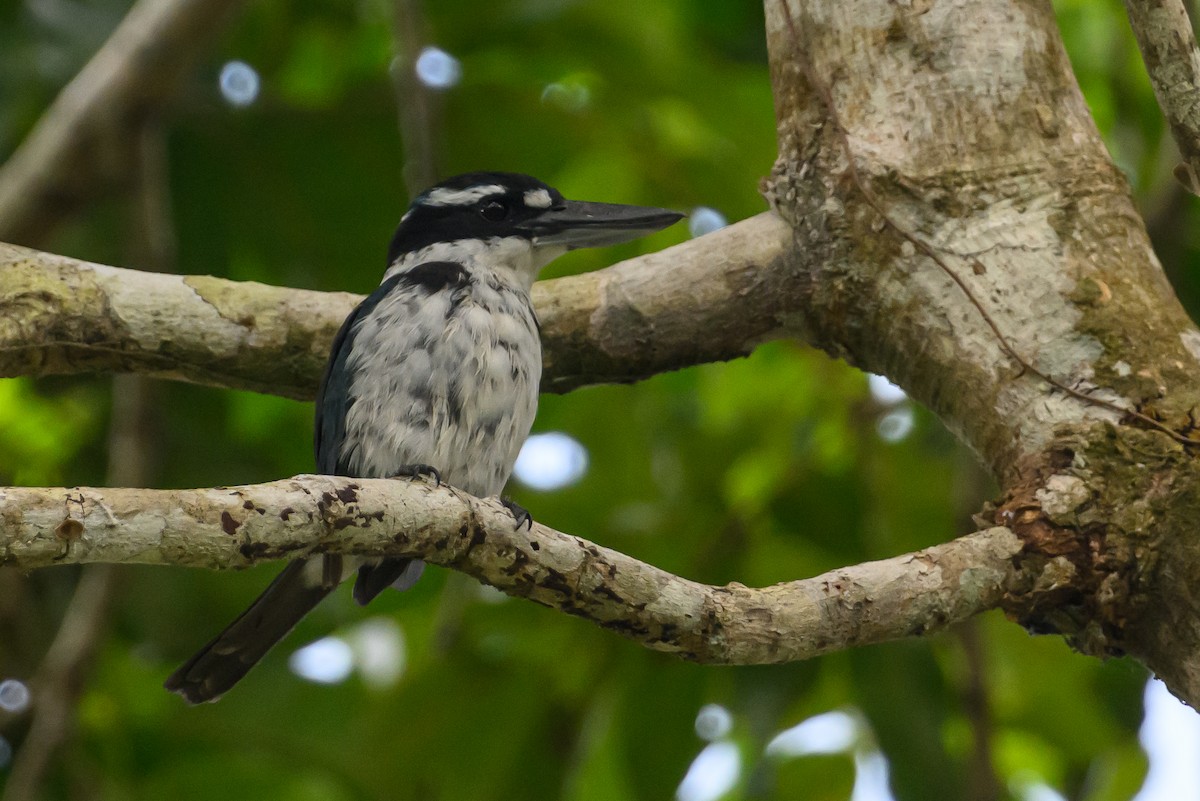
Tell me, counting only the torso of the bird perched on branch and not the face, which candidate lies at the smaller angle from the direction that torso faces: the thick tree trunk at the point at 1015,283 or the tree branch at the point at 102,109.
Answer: the thick tree trunk

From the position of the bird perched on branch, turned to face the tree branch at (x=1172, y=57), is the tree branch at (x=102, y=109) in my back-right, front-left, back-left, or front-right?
back-left

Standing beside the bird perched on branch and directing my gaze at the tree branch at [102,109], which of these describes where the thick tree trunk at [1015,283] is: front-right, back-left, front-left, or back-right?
back-right

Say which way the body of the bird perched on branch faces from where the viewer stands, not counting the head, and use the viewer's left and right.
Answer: facing the viewer and to the right of the viewer

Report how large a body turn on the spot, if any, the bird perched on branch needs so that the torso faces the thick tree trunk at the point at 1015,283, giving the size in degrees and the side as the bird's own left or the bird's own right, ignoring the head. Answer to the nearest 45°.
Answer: approximately 45° to the bird's own left

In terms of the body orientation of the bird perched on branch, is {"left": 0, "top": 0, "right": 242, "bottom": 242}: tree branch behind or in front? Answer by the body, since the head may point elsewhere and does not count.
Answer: behind

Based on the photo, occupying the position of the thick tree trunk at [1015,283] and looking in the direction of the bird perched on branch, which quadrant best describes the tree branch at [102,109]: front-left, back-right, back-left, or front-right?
front-right
